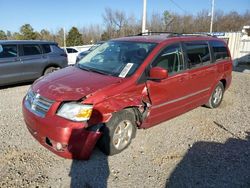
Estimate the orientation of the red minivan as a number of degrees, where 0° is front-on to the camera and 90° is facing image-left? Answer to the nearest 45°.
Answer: approximately 45°

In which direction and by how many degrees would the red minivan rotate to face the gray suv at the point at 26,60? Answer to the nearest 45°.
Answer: approximately 90° to its right

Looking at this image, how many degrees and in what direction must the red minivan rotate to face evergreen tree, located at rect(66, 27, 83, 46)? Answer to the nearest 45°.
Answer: approximately 135° to its right
